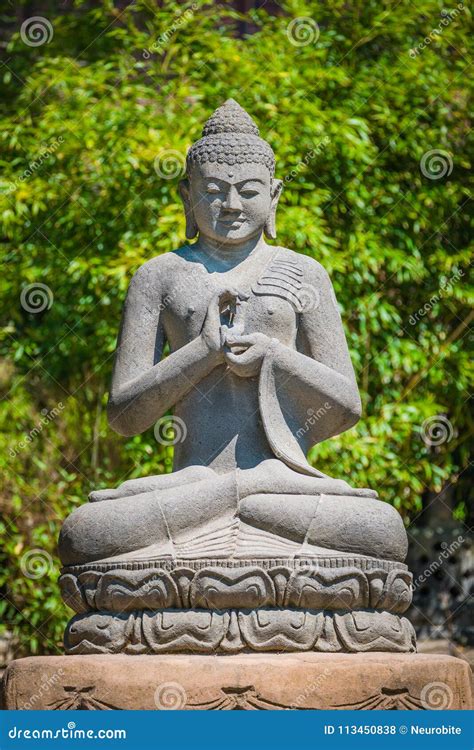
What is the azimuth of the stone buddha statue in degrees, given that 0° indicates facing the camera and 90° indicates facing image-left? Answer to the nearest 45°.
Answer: approximately 0°
